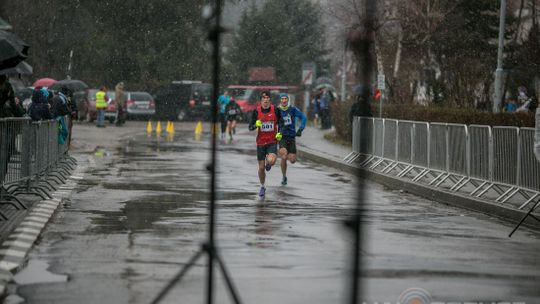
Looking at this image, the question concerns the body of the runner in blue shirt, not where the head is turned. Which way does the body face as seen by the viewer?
toward the camera

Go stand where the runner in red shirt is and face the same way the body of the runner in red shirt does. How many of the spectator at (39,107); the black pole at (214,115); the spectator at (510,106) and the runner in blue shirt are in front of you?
1

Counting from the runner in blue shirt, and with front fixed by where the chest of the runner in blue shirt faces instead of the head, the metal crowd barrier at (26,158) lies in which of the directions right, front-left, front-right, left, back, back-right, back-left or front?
front-right

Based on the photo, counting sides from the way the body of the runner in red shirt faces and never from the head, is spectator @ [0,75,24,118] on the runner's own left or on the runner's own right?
on the runner's own right

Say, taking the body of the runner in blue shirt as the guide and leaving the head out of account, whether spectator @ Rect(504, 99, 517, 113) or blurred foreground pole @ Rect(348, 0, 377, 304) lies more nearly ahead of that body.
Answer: the blurred foreground pole

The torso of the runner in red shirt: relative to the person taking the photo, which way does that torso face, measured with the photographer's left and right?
facing the viewer

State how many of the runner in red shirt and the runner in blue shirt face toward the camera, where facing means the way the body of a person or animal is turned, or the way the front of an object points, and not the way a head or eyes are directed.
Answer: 2

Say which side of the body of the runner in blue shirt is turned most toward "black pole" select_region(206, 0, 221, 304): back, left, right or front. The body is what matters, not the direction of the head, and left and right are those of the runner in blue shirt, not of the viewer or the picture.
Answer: front

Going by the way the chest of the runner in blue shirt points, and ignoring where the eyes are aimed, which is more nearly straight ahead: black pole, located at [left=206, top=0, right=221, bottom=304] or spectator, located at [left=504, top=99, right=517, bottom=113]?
the black pole

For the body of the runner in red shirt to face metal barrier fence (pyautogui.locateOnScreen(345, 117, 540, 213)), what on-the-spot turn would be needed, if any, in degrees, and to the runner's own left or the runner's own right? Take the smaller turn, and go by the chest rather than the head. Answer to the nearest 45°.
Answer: approximately 90° to the runner's own left
